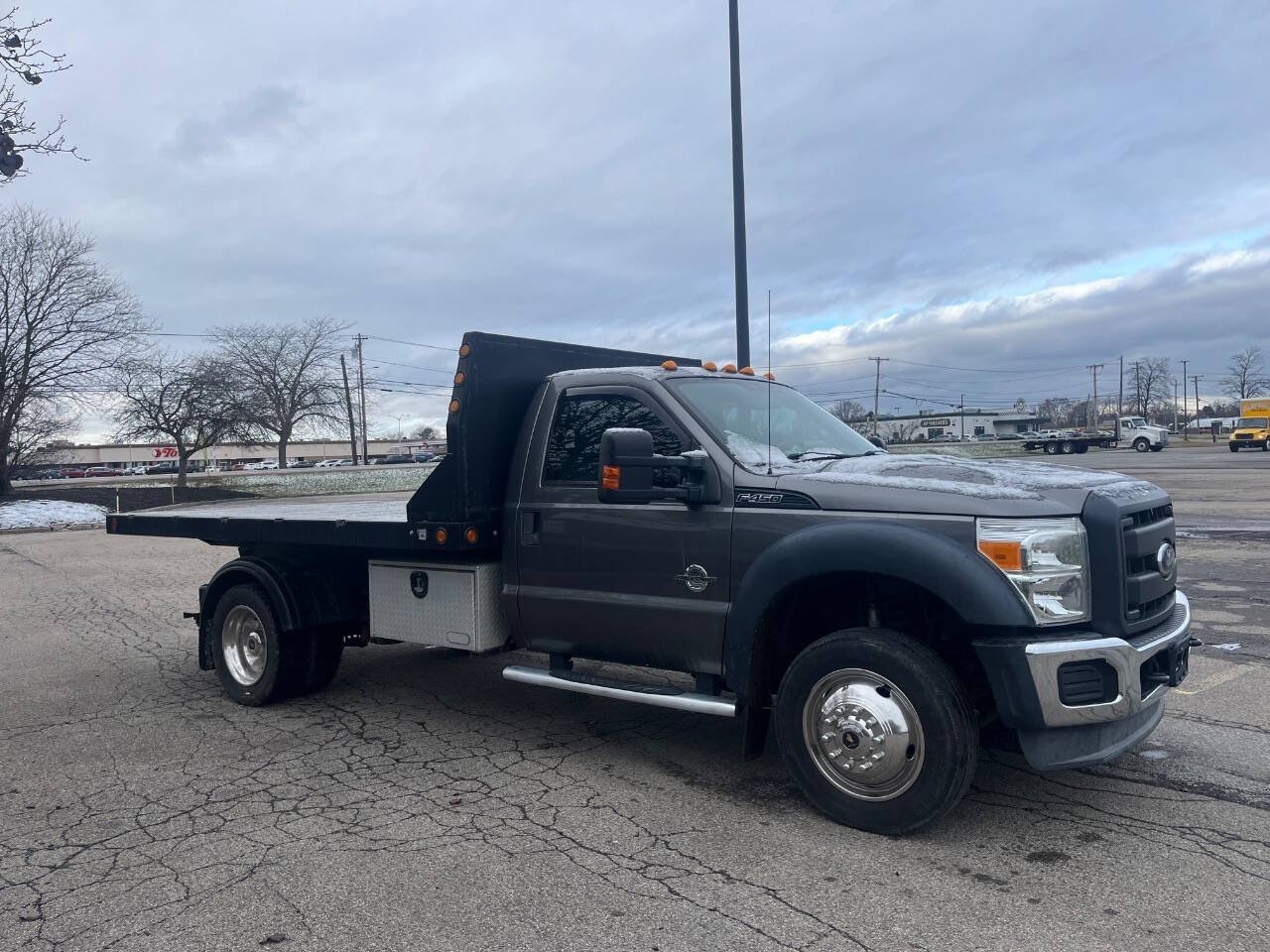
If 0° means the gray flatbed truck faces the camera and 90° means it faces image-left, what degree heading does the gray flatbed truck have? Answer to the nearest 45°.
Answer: approximately 315°

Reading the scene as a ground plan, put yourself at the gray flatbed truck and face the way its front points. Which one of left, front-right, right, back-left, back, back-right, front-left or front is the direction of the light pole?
back-left
